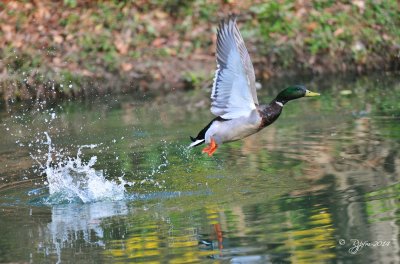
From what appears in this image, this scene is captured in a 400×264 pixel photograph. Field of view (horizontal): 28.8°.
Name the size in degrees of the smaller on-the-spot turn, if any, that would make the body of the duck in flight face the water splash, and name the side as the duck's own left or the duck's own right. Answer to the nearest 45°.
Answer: approximately 180°

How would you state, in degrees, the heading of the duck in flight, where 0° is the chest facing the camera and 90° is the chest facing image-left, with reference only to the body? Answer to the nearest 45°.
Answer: approximately 270°
